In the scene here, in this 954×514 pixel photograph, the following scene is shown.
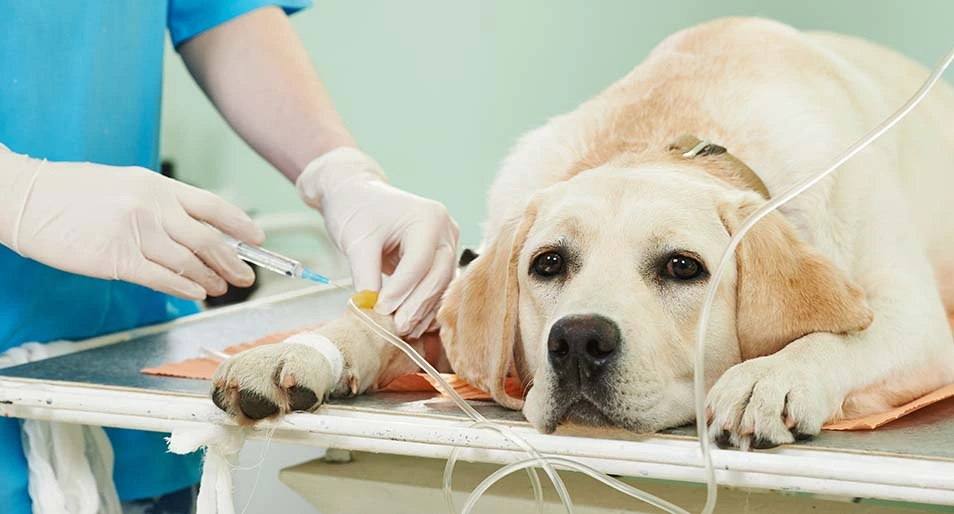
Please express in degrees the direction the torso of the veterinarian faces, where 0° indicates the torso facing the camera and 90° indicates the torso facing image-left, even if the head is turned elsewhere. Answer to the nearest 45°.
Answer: approximately 315°

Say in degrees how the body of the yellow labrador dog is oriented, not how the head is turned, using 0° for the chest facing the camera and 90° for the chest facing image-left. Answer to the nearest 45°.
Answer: approximately 45°

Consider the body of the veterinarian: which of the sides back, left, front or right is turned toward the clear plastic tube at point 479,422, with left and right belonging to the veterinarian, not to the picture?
front

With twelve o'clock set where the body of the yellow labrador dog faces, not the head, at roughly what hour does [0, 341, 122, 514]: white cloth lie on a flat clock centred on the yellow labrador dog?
The white cloth is roughly at 1 o'clock from the yellow labrador dog.

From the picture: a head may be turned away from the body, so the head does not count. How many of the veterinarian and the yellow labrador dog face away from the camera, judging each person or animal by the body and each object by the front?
0

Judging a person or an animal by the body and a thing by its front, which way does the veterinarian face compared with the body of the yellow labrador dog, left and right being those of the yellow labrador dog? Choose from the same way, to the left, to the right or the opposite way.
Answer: to the left
